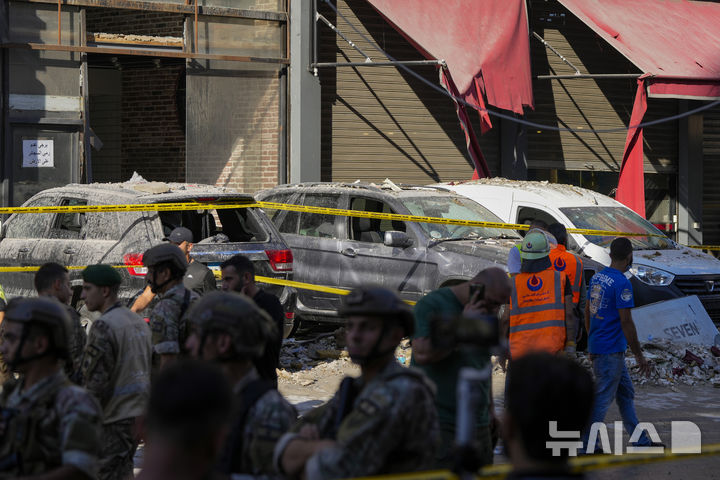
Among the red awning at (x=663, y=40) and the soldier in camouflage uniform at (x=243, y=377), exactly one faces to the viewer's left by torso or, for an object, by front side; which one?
the soldier in camouflage uniform

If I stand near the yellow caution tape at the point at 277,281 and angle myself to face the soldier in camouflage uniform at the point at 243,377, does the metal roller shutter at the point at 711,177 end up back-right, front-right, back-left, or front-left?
back-left

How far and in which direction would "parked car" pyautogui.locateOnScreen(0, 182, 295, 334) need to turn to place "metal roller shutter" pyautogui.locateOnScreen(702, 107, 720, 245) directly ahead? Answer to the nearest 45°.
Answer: approximately 90° to its right

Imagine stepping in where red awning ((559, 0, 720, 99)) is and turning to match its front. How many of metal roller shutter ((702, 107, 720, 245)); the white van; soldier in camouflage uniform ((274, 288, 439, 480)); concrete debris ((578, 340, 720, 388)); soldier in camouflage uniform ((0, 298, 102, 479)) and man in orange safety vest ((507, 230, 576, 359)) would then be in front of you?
5
